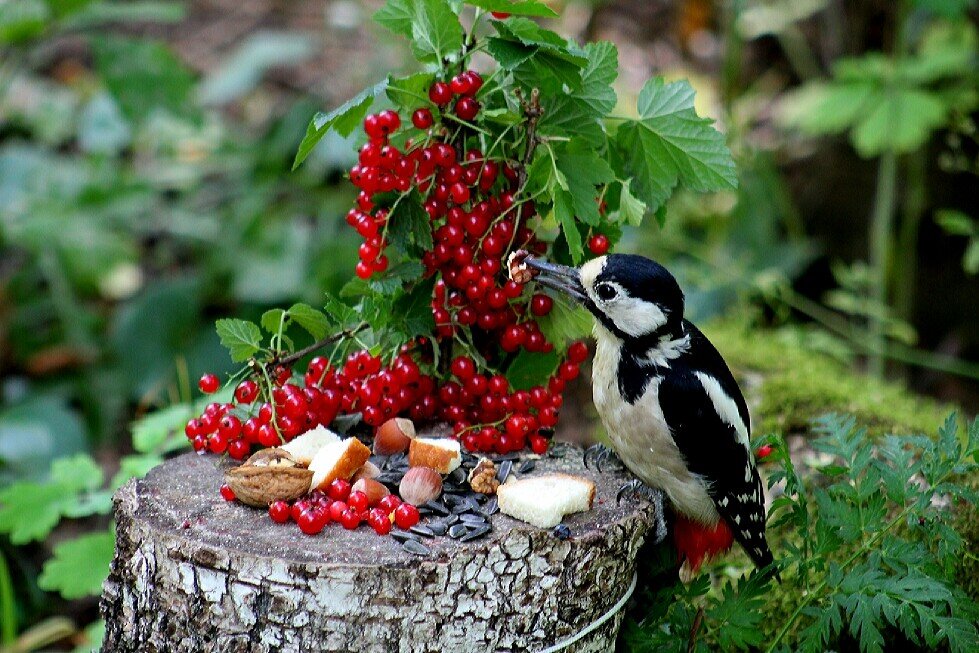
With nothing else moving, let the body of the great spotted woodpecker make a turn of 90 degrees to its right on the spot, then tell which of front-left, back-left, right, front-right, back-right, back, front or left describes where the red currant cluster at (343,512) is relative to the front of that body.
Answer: back-left

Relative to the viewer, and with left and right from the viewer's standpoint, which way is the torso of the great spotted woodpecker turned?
facing to the left of the viewer

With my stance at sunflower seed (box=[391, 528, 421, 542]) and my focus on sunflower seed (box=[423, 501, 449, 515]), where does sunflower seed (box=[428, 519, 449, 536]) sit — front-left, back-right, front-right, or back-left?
front-right

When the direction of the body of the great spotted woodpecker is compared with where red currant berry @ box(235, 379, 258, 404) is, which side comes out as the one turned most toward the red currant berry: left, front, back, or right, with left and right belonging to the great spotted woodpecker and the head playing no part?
front

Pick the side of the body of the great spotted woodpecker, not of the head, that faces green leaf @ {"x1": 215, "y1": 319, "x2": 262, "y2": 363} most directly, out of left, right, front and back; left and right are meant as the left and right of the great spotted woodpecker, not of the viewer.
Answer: front

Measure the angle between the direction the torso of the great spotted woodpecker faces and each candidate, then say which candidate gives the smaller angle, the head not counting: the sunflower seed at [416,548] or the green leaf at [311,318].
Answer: the green leaf

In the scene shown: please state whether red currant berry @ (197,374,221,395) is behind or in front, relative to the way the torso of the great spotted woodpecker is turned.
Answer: in front

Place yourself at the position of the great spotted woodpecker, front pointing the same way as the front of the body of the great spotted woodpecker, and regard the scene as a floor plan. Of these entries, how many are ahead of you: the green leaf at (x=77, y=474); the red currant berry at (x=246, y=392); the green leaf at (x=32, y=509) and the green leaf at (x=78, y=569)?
4

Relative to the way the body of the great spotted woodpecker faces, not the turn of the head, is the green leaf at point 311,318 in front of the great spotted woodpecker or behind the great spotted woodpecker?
in front

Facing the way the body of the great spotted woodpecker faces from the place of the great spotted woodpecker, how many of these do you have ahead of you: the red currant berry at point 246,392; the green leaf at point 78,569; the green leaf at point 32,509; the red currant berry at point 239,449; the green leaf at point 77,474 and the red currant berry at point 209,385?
6

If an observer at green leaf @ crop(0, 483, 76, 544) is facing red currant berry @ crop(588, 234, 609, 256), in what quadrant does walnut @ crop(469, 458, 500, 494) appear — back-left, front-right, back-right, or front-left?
front-right
